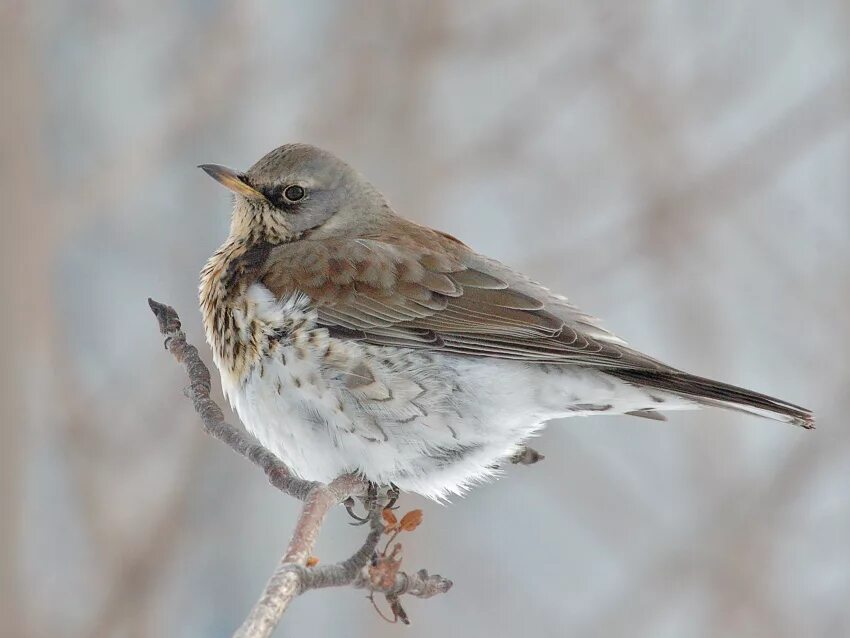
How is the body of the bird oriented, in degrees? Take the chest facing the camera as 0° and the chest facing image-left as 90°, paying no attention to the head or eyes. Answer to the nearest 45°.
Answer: approximately 90°
